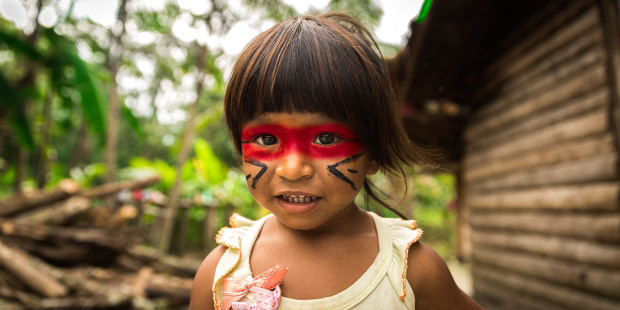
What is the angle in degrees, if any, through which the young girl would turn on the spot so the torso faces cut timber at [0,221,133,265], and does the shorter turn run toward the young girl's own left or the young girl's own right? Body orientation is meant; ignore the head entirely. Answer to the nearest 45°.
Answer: approximately 135° to the young girl's own right

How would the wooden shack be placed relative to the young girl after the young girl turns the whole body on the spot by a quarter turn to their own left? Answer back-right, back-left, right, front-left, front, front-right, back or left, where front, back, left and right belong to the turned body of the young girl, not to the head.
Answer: front-left

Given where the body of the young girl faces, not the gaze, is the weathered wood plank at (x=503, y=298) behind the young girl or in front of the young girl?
behind

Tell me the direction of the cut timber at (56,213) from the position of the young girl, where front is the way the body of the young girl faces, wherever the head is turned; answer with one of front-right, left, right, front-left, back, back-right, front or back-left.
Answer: back-right

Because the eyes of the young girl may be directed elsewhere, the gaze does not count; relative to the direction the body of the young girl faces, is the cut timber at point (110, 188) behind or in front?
behind

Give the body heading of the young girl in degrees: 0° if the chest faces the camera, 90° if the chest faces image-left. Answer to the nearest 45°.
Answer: approximately 0°

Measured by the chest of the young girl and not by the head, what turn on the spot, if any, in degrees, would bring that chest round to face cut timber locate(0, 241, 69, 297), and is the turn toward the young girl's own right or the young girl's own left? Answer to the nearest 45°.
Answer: approximately 135° to the young girl's own right

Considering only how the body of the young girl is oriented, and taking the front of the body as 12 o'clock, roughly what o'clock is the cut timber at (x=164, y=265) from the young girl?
The cut timber is roughly at 5 o'clock from the young girl.

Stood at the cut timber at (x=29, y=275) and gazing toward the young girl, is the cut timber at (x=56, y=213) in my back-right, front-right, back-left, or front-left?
back-left
